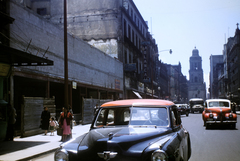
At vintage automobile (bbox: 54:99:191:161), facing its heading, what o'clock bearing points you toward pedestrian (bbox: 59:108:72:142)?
The pedestrian is roughly at 4 o'clock from the vintage automobile.

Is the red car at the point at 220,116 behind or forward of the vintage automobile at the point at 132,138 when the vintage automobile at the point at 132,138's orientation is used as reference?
behind

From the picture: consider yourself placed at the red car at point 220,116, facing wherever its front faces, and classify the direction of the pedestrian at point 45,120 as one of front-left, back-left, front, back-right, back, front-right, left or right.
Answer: front-right

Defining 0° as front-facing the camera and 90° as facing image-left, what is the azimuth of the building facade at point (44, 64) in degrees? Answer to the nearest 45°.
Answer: approximately 315°

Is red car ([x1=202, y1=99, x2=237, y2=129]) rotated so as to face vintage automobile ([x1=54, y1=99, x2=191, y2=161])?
yes

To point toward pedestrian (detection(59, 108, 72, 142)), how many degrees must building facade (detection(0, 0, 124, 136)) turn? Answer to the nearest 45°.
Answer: approximately 45° to its right
